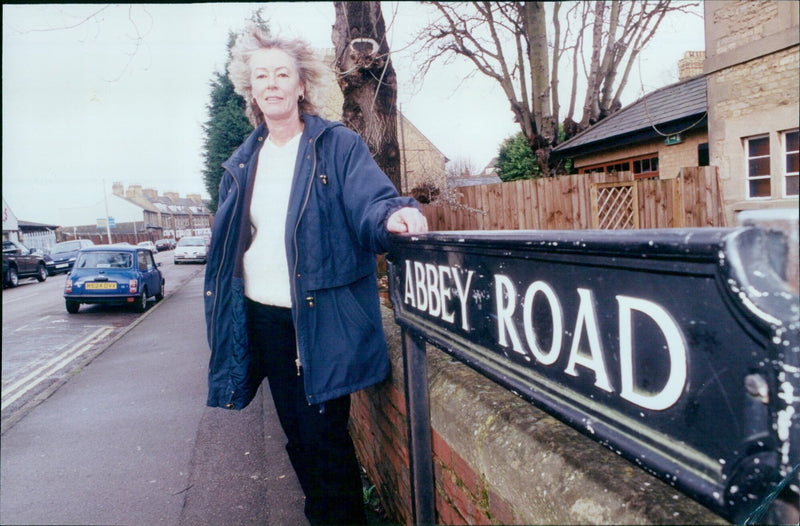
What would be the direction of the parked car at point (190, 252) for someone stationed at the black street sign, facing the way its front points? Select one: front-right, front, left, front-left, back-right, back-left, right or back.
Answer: right

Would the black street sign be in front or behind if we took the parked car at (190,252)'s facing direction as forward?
in front

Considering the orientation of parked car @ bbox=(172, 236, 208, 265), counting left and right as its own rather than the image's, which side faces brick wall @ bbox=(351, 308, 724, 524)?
front

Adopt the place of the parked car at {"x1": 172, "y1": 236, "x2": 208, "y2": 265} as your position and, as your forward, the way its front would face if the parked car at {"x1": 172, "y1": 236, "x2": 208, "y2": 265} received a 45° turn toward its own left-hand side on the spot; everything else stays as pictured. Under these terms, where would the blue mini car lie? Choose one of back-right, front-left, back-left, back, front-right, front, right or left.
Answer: front-right

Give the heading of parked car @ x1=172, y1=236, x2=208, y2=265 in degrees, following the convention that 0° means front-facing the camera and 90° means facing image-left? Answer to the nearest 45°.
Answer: approximately 0°

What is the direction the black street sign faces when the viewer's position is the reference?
facing the viewer and to the left of the viewer

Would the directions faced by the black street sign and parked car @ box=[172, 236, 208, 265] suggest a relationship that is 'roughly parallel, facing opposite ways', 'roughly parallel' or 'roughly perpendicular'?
roughly perpendicular

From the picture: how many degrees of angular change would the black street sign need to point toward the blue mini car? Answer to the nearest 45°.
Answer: approximately 90° to its right

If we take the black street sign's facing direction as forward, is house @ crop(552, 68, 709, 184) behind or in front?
behind

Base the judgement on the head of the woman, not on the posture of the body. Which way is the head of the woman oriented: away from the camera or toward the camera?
toward the camera

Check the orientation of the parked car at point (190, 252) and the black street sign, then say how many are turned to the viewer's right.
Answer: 0

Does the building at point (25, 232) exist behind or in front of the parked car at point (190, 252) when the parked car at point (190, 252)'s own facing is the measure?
in front

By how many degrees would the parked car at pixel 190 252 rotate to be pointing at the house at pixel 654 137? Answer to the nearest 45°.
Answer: approximately 45° to its left

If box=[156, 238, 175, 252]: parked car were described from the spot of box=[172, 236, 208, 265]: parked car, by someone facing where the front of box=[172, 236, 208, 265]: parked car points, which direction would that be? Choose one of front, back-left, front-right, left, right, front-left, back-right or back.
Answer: back

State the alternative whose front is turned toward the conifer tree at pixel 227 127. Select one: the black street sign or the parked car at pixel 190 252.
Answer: the parked car
